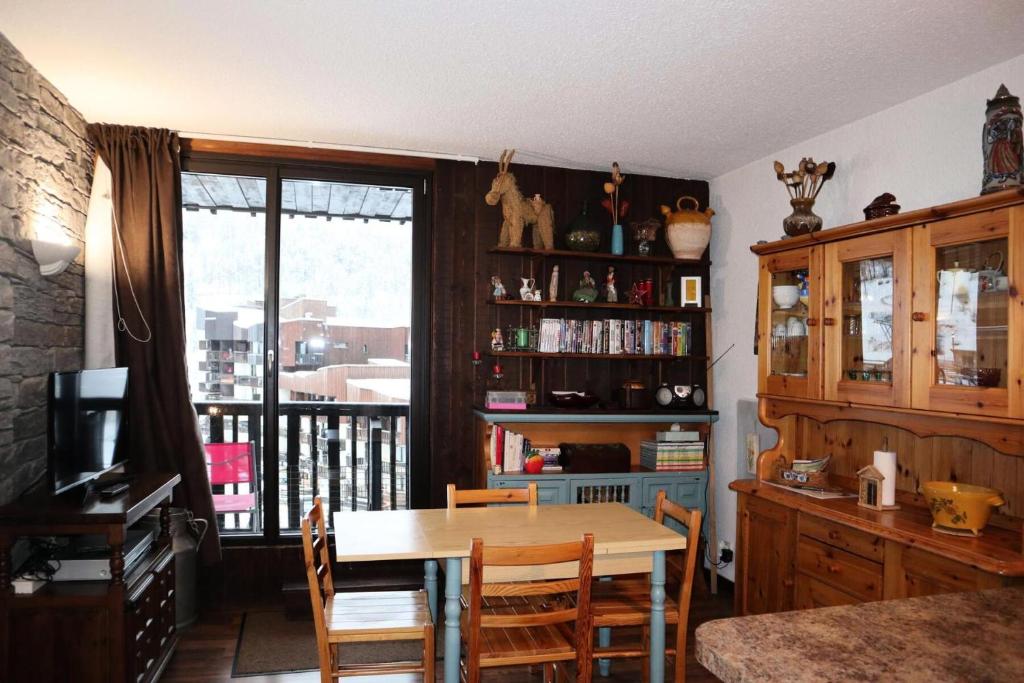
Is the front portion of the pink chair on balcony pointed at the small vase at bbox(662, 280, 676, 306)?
no

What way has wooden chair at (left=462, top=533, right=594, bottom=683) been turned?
away from the camera

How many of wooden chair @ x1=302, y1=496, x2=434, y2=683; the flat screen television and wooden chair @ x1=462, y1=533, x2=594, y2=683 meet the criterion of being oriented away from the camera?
1

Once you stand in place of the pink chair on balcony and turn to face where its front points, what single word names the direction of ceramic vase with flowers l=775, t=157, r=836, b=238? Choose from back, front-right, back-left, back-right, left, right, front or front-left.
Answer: front-left

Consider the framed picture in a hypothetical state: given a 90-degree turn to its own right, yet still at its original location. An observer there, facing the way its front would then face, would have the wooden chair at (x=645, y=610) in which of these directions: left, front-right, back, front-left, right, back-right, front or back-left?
left

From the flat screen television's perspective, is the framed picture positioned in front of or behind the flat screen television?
in front

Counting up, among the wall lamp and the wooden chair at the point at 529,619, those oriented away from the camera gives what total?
1

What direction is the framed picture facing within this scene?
toward the camera

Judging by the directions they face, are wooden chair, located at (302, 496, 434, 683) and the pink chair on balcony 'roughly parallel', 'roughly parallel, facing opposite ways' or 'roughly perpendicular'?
roughly perpendicular

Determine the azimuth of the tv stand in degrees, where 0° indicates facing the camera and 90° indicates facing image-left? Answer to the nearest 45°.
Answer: approximately 270°

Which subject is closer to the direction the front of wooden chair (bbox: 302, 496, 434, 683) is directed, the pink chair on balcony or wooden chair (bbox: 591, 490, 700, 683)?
the wooden chair

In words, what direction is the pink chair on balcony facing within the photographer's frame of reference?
facing the viewer

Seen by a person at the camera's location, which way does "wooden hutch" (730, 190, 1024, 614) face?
facing the viewer and to the left of the viewer

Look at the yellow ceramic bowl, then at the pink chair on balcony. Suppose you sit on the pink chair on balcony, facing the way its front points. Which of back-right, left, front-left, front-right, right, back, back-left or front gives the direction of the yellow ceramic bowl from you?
front-left

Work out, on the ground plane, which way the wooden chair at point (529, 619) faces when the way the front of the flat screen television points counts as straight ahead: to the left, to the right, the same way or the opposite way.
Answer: to the left

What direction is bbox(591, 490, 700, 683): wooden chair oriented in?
to the viewer's left

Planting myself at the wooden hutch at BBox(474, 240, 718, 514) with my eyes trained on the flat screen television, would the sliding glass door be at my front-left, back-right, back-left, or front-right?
front-right

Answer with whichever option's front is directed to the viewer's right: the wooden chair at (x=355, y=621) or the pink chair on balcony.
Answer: the wooden chair

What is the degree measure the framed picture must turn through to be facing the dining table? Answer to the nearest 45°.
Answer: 0° — it already faces it

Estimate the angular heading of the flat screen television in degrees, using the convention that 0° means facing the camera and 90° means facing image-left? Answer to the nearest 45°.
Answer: approximately 315°

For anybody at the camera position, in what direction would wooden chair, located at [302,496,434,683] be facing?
facing to the right of the viewer
